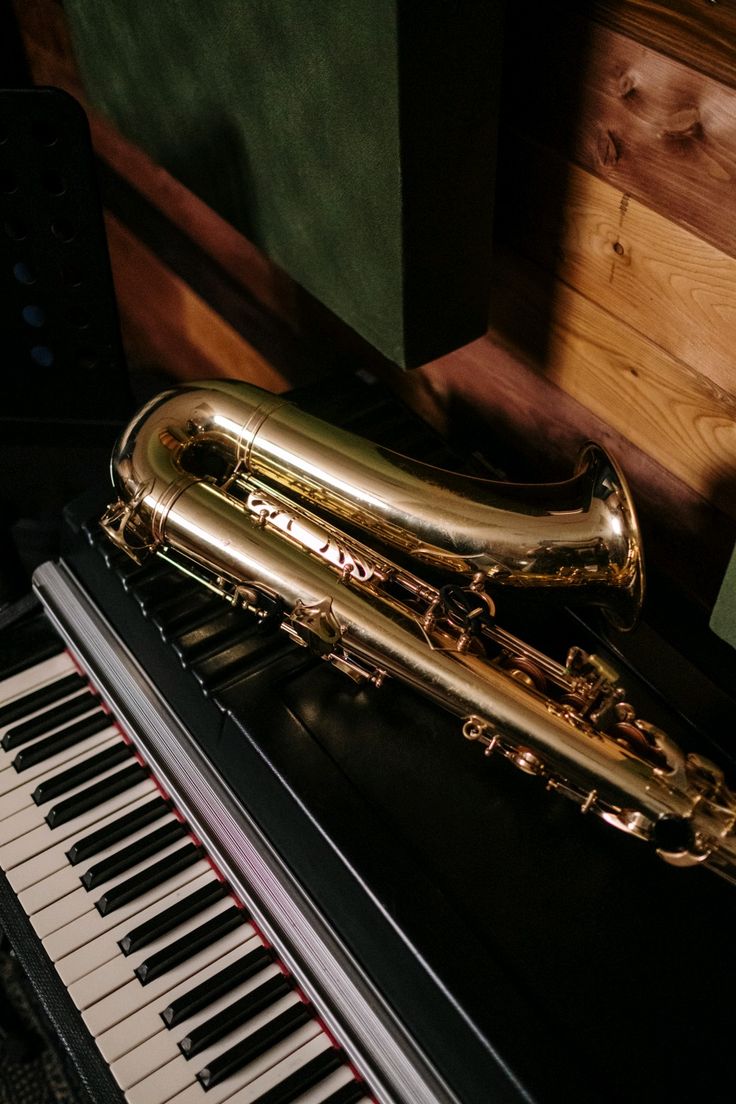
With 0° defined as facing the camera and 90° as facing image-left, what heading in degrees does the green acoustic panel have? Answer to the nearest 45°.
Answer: approximately 45°
